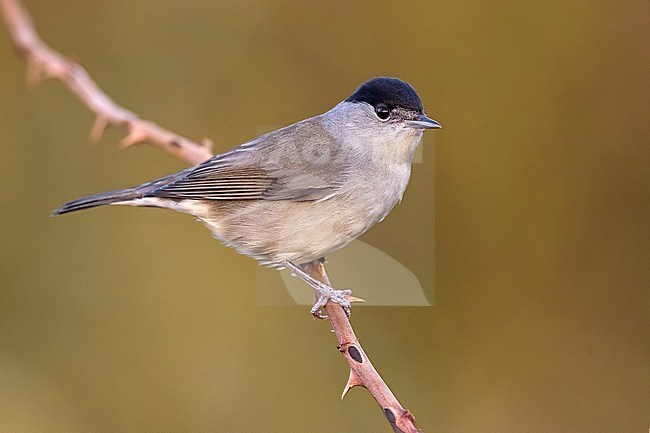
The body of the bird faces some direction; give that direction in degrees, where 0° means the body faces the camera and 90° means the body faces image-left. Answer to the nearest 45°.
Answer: approximately 270°
